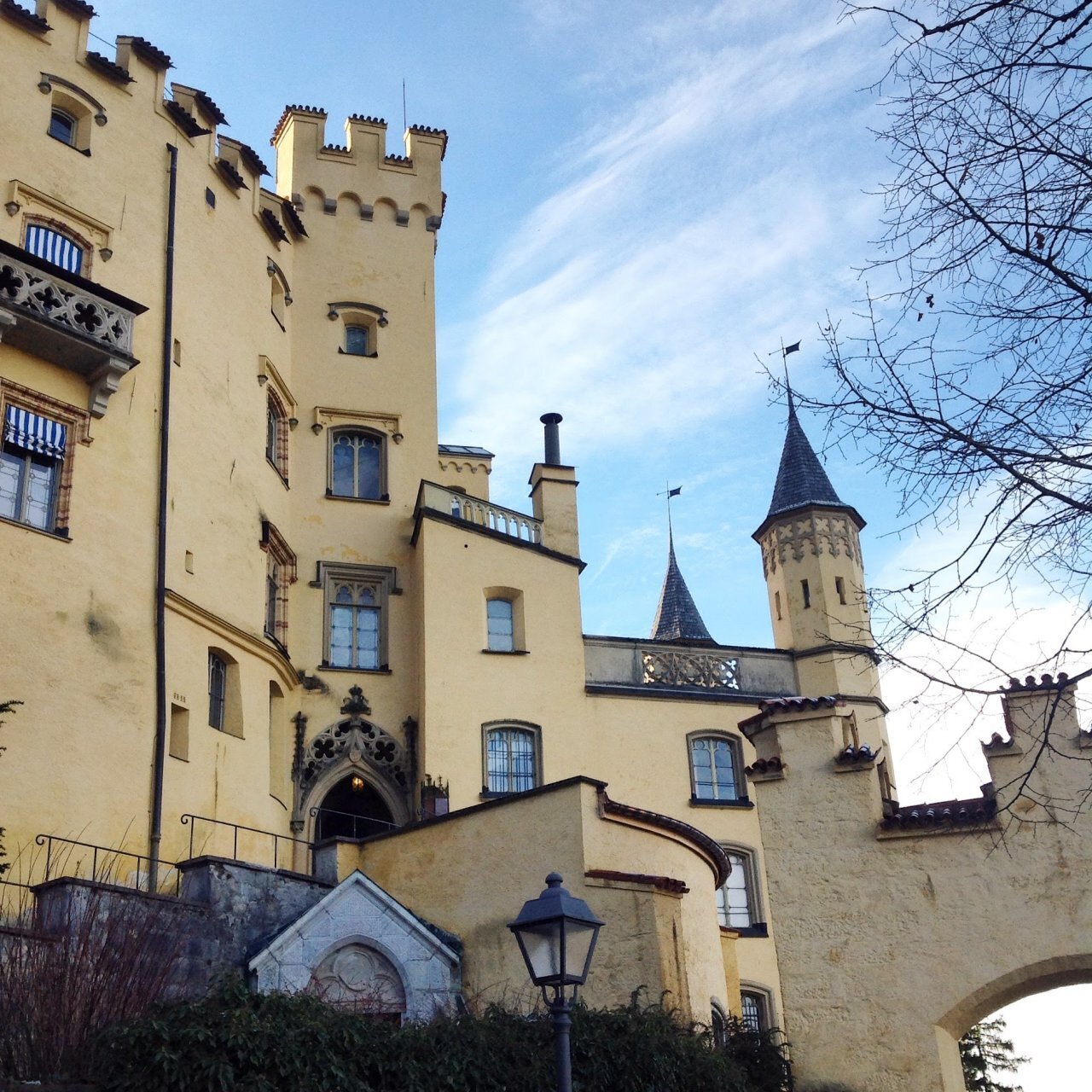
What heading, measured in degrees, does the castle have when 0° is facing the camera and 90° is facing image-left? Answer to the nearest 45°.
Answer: approximately 0°

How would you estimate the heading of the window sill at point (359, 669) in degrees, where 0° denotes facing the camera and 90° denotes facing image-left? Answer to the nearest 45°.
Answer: approximately 0°

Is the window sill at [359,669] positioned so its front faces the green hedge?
yes
